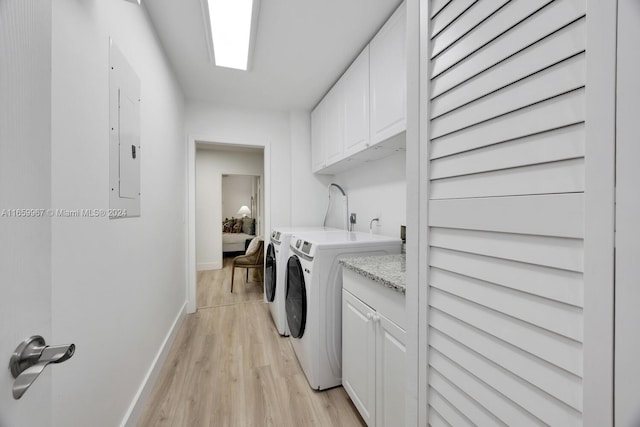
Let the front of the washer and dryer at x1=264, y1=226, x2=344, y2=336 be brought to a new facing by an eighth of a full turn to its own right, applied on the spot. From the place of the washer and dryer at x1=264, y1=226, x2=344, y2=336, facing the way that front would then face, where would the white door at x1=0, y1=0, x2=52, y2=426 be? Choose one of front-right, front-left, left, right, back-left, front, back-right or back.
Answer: back-left

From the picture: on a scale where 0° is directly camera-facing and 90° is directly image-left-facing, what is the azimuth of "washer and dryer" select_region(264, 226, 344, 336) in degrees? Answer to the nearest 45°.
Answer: approximately 90°

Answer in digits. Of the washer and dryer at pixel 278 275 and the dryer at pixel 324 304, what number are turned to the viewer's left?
2

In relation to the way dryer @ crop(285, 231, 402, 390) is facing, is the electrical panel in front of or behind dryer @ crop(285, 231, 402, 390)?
in front

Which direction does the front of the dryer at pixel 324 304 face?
to the viewer's left

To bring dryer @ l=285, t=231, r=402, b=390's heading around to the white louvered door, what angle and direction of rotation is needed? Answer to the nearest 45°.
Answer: approximately 135° to its left

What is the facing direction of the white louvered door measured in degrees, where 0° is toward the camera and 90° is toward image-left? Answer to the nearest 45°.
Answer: approximately 45°

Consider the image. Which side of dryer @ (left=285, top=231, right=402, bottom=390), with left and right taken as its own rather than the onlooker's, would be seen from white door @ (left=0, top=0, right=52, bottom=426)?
left

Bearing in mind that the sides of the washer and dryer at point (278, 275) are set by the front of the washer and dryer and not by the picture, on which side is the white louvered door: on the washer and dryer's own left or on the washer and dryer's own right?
on the washer and dryer's own left
